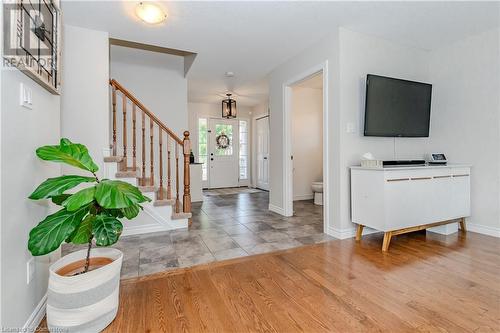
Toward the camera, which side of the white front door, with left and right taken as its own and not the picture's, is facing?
front

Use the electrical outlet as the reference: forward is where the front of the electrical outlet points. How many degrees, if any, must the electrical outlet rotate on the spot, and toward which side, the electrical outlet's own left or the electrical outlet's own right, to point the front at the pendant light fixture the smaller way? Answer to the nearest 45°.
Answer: approximately 90° to the electrical outlet's own left

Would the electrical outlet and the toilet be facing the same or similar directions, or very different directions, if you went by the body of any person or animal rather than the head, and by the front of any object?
very different directions

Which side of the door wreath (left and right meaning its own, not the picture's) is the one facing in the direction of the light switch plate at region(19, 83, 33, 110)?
front

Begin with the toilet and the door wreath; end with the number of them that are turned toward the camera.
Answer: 1

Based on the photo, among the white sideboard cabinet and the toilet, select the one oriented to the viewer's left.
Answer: the toilet

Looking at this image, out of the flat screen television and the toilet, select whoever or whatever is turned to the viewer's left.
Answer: the toilet

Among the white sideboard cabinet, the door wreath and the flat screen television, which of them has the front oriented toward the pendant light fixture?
the door wreath

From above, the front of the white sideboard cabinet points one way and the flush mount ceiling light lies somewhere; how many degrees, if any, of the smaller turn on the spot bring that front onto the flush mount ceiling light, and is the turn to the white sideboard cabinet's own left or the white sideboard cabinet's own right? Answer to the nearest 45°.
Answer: approximately 90° to the white sideboard cabinet's own right

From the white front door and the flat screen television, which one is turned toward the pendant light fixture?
the white front door

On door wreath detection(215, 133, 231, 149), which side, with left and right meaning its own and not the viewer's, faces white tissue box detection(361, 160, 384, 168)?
front

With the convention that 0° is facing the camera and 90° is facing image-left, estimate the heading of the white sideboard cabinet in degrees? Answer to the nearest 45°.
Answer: approximately 315°

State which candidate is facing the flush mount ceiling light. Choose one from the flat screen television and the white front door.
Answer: the white front door

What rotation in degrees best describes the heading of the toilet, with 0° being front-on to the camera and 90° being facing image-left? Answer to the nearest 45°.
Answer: approximately 90°

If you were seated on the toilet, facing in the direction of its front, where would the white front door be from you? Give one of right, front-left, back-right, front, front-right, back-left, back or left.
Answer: front-right
